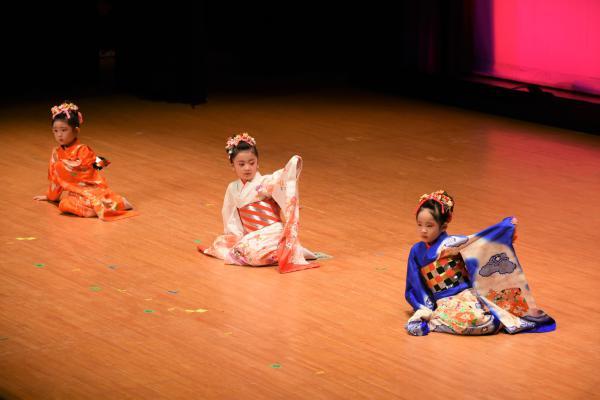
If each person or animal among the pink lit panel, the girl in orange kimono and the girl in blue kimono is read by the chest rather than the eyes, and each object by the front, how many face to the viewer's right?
0

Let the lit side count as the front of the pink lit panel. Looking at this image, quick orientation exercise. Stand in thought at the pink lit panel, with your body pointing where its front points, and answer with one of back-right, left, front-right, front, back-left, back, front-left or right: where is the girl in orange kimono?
front

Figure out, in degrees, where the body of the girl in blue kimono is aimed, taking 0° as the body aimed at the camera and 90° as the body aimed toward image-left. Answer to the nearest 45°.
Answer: approximately 45°

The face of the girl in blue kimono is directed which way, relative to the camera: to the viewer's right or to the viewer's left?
to the viewer's left

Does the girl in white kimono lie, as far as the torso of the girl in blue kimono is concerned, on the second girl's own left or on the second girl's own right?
on the second girl's own right

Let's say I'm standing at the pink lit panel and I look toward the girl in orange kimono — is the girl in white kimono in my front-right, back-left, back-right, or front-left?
front-left

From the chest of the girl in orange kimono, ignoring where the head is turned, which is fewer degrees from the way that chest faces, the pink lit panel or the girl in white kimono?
the girl in white kimono

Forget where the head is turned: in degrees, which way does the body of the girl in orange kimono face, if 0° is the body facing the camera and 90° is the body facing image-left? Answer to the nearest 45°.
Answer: approximately 45°

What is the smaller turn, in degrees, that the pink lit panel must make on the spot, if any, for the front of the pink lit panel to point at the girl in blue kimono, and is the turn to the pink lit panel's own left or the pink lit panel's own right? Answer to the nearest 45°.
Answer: approximately 45° to the pink lit panel's own left
